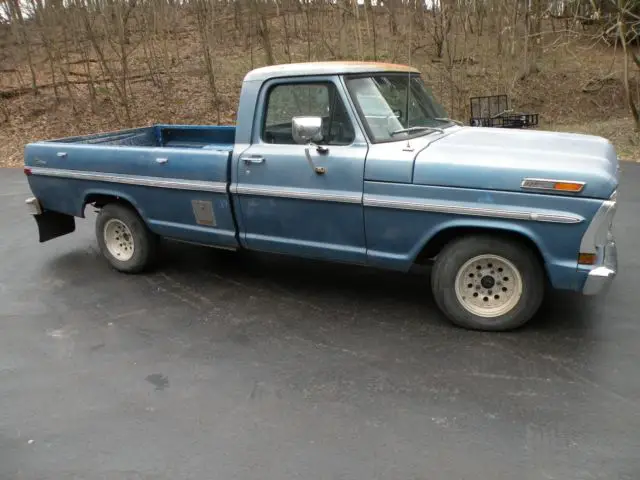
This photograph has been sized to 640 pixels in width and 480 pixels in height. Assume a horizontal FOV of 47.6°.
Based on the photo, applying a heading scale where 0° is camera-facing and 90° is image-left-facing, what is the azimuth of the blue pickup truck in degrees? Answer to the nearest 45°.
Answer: approximately 315°
